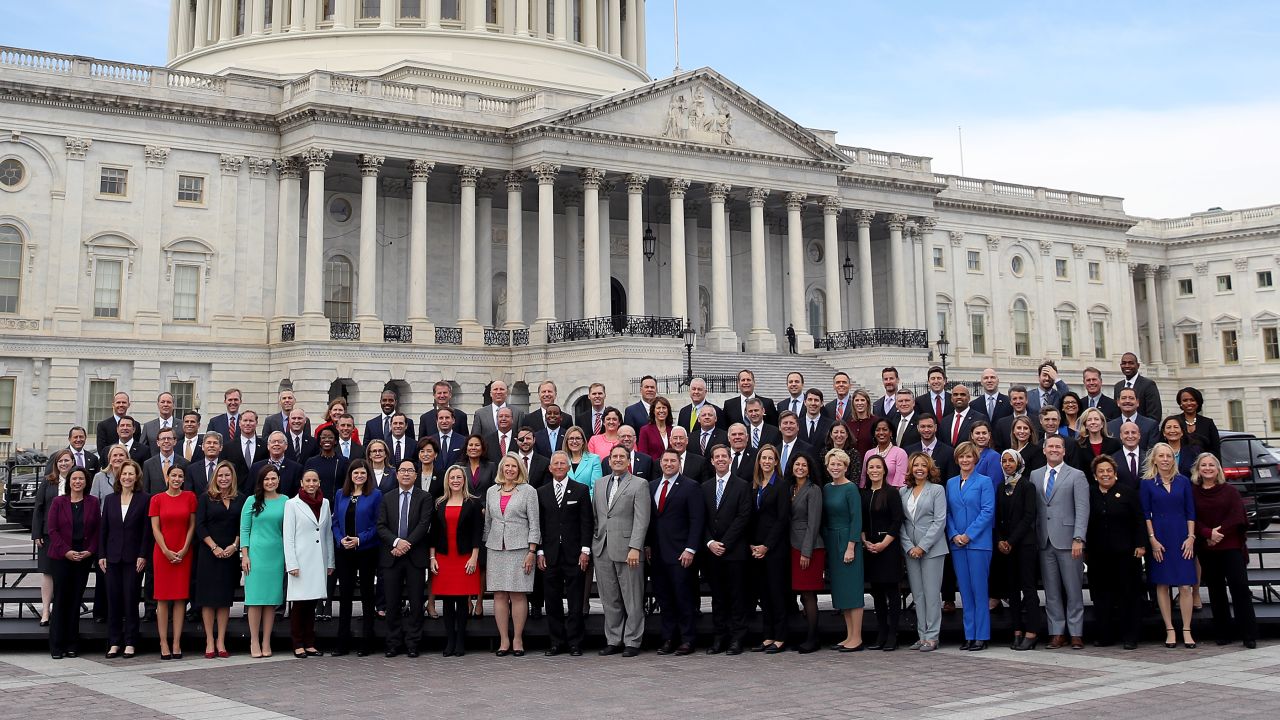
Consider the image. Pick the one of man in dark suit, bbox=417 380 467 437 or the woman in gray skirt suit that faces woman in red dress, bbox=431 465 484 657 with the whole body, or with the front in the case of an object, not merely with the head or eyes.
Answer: the man in dark suit

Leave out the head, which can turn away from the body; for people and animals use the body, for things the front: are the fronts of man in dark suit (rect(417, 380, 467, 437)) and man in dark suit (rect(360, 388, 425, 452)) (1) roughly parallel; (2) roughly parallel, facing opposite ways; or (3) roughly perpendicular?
roughly parallel

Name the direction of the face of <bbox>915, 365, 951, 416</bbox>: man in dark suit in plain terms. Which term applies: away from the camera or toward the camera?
toward the camera

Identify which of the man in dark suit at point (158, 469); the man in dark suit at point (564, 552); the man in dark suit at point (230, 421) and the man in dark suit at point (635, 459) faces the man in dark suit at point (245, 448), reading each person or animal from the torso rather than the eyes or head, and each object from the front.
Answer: the man in dark suit at point (230, 421)

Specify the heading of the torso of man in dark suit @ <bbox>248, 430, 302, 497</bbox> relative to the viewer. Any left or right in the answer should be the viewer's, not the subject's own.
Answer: facing the viewer

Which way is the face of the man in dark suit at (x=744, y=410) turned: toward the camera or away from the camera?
toward the camera

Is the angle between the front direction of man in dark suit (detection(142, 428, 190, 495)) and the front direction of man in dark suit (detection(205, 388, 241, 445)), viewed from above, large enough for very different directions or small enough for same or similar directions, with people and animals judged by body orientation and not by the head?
same or similar directions

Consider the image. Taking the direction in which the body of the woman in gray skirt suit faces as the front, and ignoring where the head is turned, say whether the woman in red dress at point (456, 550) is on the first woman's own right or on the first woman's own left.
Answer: on the first woman's own right

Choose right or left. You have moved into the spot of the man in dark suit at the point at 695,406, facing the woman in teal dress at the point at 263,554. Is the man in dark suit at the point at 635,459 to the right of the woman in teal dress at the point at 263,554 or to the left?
left

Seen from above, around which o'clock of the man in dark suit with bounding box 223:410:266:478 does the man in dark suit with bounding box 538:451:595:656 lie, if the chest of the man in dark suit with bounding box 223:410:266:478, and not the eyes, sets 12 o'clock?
the man in dark suit with bounding box 538:451:595:656 is roughly at 10 o'clock from the man in dark suit with bounding box 223:410:266:478.

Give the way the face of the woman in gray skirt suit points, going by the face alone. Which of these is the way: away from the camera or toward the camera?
toward the camera

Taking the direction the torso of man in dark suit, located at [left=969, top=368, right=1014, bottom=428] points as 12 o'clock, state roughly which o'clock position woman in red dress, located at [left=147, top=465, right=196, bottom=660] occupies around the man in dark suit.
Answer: The woman in red dress is roughly at 2 o'clock from the man in dark suit.

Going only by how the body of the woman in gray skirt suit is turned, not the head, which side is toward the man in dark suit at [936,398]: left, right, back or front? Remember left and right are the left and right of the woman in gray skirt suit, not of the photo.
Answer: left

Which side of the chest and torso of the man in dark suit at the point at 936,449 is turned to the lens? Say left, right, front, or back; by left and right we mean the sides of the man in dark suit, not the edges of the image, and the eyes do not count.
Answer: front

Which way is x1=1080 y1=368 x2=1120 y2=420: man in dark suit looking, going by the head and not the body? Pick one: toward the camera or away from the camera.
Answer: toward the camera

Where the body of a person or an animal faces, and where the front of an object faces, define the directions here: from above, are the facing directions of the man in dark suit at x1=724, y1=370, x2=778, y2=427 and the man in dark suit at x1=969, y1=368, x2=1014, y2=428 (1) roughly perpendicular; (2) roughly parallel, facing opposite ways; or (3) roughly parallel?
roughly parallel

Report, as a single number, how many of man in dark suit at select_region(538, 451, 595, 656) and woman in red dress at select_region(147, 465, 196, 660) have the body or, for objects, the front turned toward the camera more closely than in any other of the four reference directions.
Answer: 2

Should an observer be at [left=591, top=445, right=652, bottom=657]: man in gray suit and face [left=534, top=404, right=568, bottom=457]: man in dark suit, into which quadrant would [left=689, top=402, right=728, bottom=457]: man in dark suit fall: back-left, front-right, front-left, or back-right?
front-right
